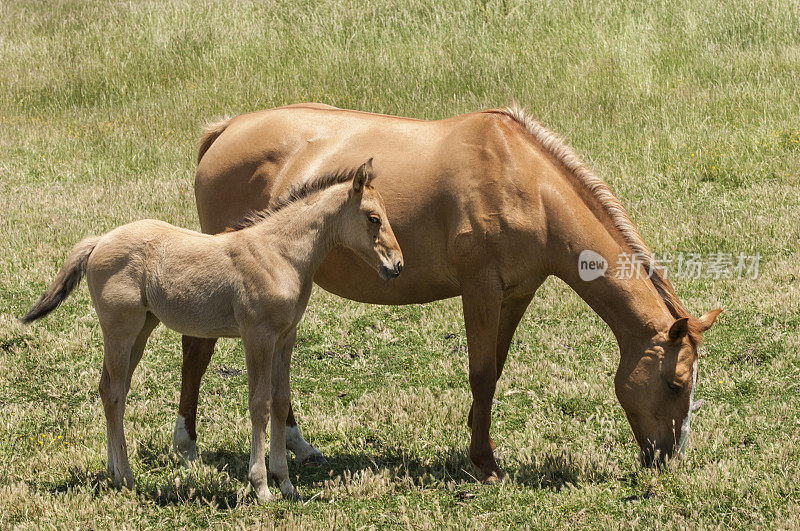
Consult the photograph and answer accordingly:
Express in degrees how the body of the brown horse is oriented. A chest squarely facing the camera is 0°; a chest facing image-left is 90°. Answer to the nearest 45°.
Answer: approximately 270°
